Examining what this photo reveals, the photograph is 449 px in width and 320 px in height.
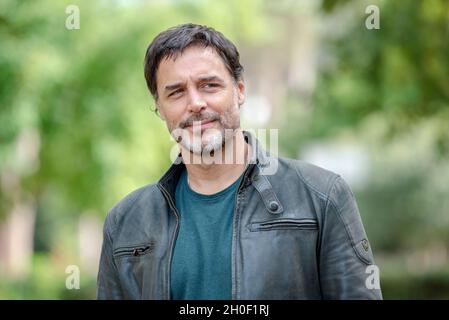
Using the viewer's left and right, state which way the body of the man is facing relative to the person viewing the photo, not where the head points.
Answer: facing the viewer and to the left of the viewer
